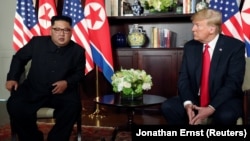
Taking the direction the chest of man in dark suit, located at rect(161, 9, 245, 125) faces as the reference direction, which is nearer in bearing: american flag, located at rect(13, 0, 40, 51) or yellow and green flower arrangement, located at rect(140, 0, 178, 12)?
the american flag

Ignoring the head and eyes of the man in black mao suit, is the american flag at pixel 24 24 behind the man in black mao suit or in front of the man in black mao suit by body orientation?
behind

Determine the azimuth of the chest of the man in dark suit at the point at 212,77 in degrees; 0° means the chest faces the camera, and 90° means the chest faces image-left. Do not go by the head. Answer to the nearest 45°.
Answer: approximately 45°

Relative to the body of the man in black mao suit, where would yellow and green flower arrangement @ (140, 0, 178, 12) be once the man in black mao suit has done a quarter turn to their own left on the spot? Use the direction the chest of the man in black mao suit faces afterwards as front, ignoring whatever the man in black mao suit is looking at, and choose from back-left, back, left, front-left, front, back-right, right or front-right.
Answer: front-left

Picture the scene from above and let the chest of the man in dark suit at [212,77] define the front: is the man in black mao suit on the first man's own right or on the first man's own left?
on the first man's own right

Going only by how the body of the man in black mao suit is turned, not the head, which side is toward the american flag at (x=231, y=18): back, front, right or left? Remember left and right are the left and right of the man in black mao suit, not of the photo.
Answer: left

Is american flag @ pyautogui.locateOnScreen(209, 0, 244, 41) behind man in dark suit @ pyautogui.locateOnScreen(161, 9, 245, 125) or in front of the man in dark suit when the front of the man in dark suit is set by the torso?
behind

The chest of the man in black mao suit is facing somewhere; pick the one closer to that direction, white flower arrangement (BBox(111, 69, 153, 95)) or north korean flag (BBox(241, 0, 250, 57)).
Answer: the white flower arrangement

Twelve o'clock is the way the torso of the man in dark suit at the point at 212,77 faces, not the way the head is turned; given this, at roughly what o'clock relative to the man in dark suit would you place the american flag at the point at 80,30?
The american flag is roughly at 3 o'clock from the man in dark suit.

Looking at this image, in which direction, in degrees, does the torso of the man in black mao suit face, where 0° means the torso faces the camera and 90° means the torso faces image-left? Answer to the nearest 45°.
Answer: approximately 0°
